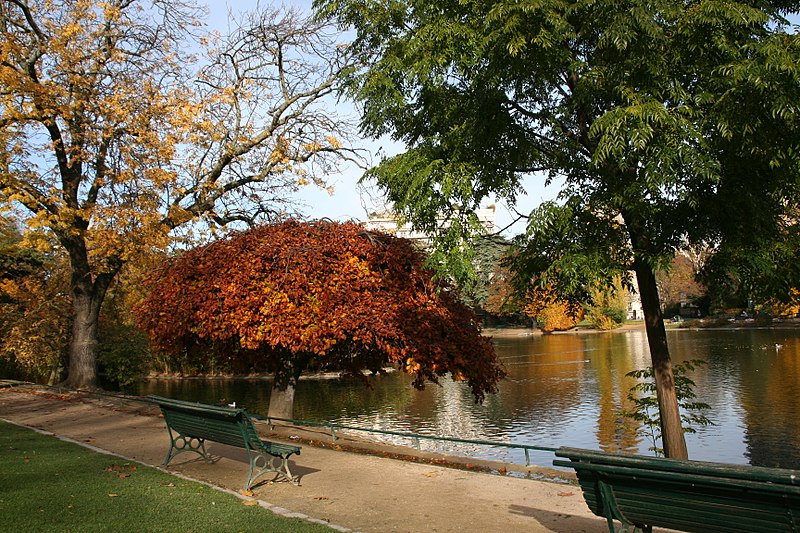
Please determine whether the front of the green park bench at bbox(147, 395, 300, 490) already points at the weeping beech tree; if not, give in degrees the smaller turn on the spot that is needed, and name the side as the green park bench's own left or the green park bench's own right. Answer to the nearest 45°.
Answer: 0° — it already faces it

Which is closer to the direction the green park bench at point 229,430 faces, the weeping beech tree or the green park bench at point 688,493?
the weeping beech tree

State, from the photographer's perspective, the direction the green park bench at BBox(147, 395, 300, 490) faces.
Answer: facing away from the viewer and to the right of the viewer

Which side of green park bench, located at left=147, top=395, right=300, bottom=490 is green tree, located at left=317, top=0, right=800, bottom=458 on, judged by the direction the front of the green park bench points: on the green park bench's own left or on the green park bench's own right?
on the green park bench's own right

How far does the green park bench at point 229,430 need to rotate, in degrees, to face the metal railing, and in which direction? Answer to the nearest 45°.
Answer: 0° — it already faces it

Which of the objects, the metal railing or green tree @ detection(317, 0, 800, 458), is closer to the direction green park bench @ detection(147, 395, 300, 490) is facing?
the metal railing

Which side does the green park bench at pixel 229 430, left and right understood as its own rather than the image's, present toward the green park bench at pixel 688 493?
right

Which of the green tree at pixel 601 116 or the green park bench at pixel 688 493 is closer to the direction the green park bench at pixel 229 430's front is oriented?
the green tree

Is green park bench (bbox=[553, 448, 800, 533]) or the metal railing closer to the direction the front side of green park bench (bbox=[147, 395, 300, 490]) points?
the metal railing
